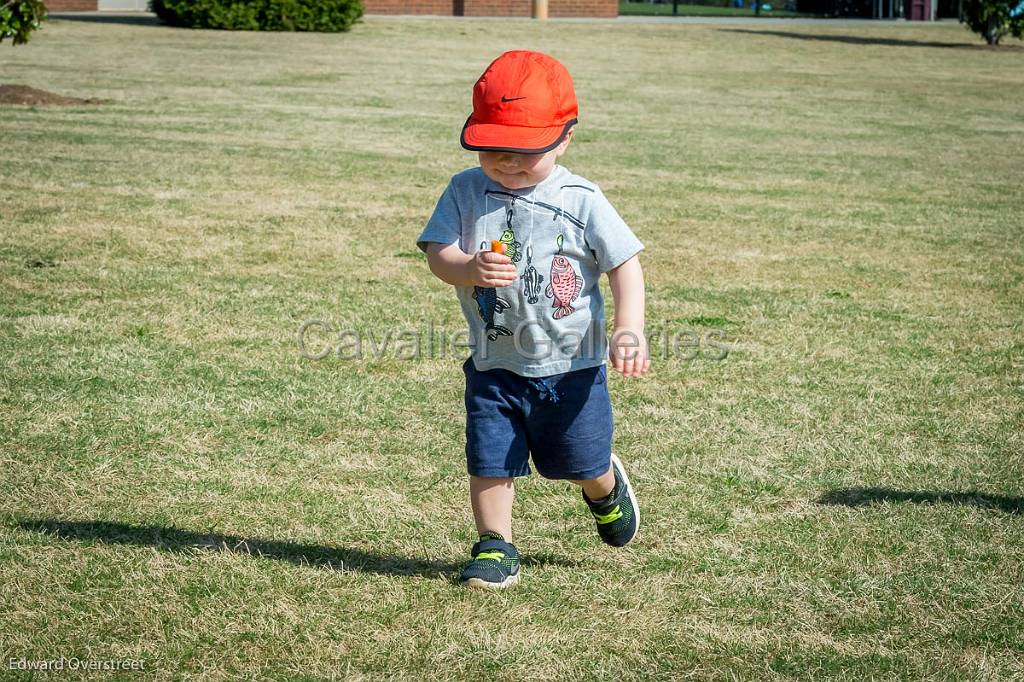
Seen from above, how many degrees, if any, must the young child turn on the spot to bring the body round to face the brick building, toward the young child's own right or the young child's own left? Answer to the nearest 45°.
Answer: approximately 180°

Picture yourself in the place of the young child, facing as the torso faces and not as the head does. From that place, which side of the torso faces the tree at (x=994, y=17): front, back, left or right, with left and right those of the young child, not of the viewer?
back

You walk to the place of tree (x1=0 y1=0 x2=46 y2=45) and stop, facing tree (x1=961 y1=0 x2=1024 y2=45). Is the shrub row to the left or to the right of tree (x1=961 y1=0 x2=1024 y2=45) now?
left

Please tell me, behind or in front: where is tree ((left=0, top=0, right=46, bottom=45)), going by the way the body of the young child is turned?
behind

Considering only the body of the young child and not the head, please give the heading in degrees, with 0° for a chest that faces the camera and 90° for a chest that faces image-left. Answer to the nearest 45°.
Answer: approximately 0°

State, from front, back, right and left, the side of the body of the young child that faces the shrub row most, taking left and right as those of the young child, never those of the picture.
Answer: back
